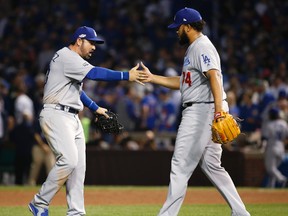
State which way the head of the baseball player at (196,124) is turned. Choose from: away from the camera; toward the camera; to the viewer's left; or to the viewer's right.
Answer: to the viewer's left

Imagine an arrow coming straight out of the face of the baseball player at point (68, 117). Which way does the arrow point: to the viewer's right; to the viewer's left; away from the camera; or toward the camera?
to the viewer's right

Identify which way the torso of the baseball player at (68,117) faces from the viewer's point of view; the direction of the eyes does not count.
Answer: to the viewer's right

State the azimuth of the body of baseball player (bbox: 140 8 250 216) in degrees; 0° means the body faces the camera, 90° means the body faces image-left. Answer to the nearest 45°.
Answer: approximately 90°
